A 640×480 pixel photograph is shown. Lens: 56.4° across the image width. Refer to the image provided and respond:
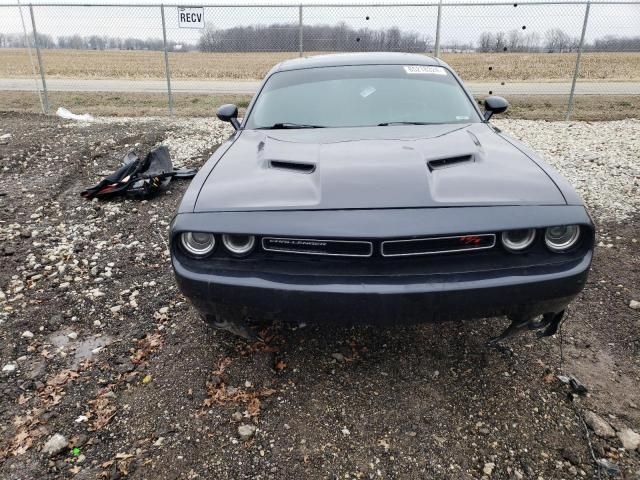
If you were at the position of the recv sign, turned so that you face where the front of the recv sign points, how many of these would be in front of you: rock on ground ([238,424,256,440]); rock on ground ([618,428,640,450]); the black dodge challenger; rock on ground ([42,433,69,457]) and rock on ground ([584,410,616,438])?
5

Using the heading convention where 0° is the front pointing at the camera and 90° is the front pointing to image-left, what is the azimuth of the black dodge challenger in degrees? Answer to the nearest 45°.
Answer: approximately 0°

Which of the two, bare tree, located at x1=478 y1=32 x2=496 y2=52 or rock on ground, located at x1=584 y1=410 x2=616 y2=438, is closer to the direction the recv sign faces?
the rock on ground

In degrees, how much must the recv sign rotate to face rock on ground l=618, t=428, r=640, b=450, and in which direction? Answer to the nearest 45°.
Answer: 0° — it already faces it

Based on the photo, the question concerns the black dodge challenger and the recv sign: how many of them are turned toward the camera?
2

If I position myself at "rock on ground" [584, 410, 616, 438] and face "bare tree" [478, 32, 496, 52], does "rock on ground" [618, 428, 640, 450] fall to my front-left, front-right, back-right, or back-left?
back-right

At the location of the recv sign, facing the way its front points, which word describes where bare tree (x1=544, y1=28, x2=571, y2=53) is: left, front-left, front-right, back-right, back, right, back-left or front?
left

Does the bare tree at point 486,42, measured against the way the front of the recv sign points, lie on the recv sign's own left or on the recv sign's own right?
on the recv sign's own left

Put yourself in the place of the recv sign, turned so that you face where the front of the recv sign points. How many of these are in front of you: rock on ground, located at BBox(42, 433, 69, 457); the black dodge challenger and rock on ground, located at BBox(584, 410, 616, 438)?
3

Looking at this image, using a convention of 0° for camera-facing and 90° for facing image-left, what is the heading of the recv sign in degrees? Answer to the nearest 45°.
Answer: approximately 0°

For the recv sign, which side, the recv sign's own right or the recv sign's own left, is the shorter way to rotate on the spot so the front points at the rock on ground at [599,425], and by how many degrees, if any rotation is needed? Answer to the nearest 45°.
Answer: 0° — it already faces it

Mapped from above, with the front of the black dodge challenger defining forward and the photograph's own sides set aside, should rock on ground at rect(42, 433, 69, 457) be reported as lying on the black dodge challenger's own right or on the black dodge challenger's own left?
on the black dodge challenger's own right

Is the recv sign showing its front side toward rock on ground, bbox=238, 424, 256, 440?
yes
